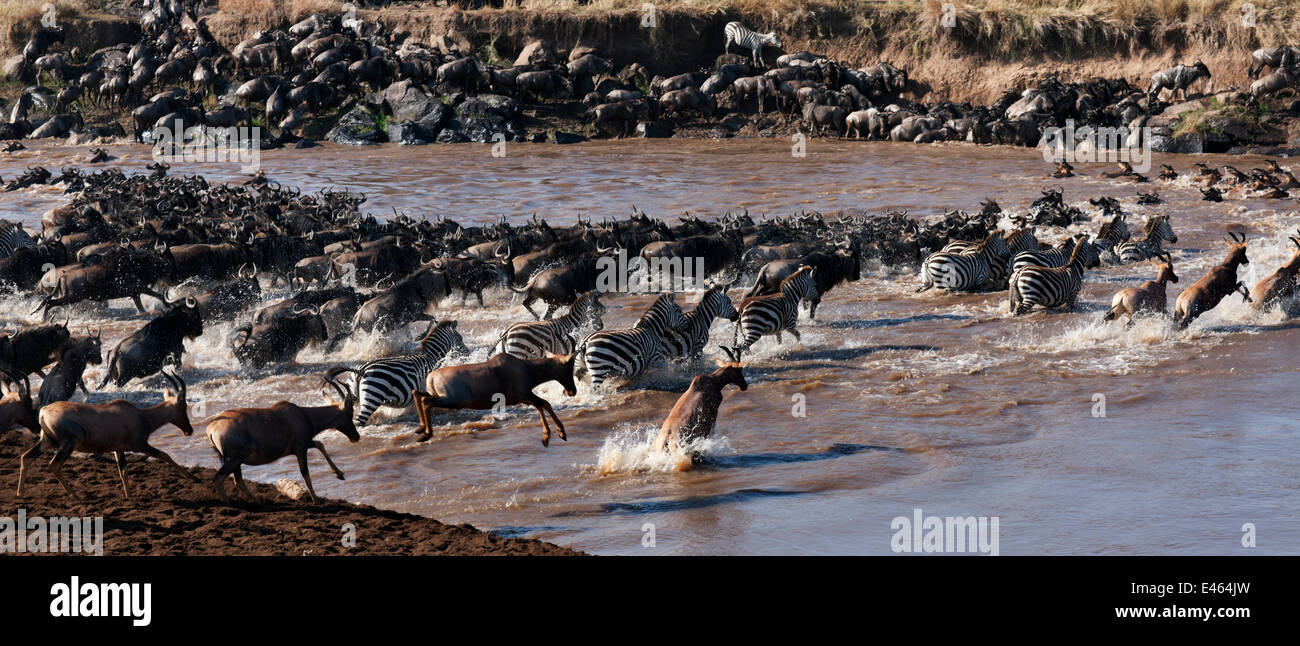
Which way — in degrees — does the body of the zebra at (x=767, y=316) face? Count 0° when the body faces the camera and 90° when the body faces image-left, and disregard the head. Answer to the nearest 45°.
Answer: approximately 225°

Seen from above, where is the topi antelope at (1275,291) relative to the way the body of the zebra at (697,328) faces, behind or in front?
in front

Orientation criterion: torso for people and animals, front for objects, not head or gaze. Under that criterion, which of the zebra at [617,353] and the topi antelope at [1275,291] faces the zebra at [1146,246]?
the zebra at [617,353]

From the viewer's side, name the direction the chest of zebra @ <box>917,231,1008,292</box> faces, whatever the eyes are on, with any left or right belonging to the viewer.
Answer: facing away from the viewer and to the right of the viewer

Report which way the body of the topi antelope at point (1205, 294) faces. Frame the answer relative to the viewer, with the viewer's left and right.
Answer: facing away from the viewer and to the right of the viewer

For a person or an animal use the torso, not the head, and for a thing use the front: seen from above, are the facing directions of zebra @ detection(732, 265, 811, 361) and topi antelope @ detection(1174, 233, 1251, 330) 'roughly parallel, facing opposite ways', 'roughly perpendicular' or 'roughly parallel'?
roughly parallel

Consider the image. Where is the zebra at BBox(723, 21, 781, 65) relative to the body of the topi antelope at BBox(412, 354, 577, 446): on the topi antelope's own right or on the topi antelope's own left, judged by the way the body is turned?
on the topi antelope's own left

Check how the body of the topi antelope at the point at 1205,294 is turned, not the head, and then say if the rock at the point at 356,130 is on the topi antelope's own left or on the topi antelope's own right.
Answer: on the topi antelope's own left

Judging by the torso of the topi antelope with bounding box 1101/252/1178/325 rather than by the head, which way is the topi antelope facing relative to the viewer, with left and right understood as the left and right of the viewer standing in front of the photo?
facing away from the viewer and to the right of the viewer

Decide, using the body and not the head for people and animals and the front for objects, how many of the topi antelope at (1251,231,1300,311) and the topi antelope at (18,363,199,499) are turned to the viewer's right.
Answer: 2

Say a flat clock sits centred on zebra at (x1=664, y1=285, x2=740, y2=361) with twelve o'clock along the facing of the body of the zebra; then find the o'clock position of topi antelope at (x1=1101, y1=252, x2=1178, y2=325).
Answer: The topi antelope is roughly at 1 o'clock from the zebra.

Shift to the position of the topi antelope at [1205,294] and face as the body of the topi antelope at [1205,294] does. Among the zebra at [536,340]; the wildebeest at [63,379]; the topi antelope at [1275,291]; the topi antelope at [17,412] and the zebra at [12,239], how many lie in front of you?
1

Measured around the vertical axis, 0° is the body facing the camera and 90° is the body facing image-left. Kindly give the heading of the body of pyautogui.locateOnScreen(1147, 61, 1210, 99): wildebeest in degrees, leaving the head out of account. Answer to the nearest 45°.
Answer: approximately 270°

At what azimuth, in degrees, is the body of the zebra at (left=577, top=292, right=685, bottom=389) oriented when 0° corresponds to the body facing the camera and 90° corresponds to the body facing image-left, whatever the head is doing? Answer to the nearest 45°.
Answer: approximately 225°
